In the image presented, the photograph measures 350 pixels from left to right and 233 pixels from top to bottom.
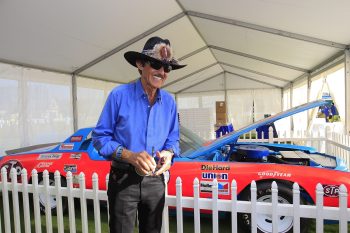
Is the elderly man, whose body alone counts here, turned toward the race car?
no

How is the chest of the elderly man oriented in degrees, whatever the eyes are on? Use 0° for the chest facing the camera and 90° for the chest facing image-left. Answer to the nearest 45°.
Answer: approximately 315°

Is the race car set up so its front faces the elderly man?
no

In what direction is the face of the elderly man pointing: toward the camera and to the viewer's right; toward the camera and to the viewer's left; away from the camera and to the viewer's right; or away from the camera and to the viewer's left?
toward the camera and to the viewer's right
